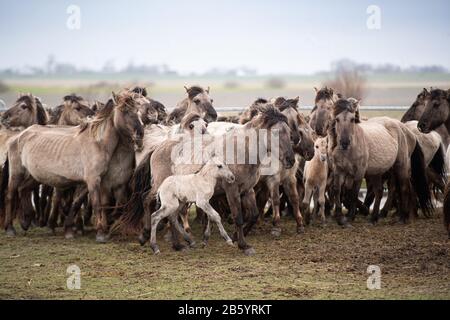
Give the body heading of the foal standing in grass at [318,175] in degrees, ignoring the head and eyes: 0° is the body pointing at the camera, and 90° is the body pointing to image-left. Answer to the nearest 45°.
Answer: approximately 315°

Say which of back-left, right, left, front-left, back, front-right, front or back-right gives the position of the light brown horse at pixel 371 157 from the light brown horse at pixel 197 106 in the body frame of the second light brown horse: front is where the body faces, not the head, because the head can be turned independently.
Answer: front-left

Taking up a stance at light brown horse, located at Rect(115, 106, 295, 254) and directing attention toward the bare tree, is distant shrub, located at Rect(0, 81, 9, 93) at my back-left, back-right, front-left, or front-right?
front-left

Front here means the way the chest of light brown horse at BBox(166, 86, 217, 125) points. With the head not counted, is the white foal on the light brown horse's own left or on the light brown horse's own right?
on the light brown horse's own right

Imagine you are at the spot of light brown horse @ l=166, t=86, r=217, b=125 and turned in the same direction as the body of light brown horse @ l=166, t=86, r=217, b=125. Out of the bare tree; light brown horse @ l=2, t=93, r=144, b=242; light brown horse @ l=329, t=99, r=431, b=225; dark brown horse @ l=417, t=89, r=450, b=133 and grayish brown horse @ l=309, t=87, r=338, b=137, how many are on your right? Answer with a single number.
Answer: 1

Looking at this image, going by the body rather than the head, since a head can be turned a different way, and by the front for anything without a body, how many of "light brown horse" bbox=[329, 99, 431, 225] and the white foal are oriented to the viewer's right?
1

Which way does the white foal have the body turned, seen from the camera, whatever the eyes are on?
to the viewer's right

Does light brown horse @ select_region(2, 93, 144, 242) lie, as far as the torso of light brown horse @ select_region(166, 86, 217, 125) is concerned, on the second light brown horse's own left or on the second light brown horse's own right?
on the second light brown horse's own right

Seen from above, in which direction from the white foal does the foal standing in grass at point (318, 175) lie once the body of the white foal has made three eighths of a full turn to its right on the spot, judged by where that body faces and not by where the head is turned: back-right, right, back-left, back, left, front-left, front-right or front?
back

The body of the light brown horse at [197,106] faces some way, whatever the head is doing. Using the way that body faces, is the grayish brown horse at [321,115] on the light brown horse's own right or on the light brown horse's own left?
on the light brown horse's own left
